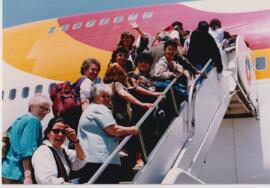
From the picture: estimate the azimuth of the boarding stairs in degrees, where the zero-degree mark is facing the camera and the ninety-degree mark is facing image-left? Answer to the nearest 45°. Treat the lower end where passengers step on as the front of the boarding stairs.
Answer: approximately 45°

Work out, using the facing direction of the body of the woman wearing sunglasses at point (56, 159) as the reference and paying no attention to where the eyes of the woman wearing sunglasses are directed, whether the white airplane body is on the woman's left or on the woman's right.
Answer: on the woman's left

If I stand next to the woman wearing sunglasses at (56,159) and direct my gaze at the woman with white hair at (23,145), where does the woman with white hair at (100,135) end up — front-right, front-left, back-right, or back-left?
back-right
